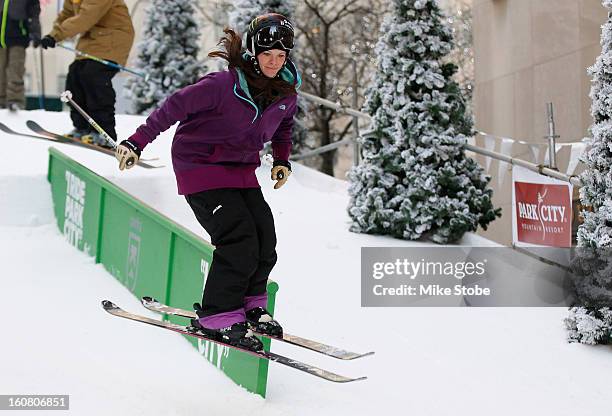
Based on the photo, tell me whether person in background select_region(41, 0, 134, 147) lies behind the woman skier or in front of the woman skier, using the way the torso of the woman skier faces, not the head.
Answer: behind

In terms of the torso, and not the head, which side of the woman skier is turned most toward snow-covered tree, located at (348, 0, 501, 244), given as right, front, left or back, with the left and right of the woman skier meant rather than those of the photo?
left

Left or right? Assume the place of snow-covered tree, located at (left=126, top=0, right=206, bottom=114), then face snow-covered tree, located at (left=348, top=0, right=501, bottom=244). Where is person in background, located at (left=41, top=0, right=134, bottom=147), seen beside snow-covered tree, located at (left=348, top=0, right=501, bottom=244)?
right

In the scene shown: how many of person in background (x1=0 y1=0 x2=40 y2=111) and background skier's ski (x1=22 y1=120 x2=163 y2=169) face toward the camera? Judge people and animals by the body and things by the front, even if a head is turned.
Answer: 1

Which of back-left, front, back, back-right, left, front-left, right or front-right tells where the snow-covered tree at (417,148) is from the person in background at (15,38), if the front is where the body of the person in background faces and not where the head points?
front-left
